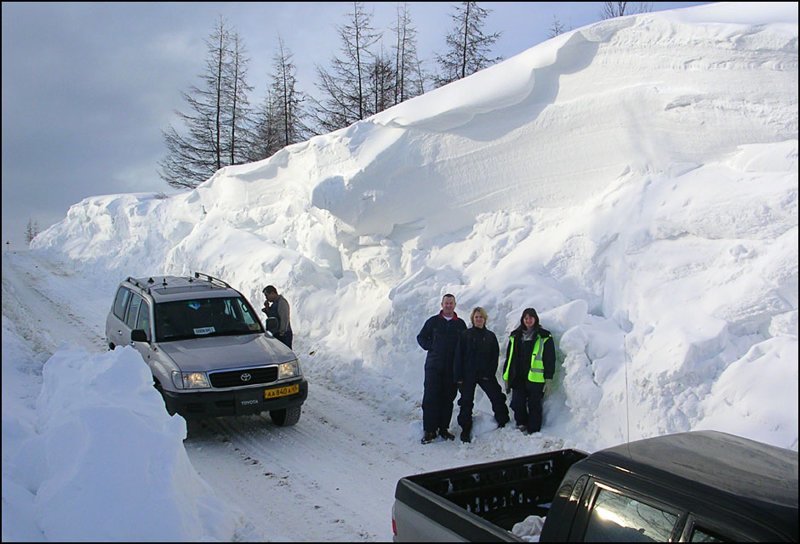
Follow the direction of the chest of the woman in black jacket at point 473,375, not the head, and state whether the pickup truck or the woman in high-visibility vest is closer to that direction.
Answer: the pickup truck

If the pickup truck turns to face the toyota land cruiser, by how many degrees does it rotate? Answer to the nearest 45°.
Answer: approximately 180°

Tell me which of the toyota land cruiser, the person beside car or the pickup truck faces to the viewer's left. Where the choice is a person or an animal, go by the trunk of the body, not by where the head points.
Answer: the person beside car

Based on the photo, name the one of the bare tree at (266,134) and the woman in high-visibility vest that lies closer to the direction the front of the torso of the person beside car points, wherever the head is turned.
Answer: the bare tree

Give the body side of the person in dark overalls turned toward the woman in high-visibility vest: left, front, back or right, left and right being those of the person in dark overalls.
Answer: left

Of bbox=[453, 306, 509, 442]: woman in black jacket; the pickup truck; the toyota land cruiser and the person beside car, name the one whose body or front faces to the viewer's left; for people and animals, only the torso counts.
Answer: the person beside car

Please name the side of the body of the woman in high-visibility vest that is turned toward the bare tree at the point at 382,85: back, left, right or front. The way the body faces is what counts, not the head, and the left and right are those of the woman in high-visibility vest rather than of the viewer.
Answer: back

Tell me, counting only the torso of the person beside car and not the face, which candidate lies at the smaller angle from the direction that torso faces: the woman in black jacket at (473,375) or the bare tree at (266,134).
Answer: the bare tree

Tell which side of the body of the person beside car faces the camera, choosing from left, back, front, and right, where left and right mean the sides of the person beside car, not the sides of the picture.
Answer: left

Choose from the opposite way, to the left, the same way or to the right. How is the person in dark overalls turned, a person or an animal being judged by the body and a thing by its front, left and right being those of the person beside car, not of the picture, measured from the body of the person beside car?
to the left

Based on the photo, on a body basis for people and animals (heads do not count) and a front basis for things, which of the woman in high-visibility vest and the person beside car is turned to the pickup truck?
the woman in high-visibility vest

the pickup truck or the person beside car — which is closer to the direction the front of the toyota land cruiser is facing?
the pickup truck

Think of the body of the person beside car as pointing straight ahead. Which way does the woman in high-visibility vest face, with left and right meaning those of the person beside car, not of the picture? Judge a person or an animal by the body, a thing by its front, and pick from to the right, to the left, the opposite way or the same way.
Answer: to the left
